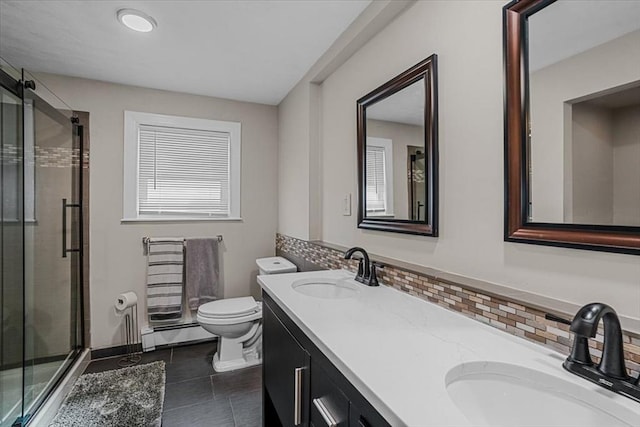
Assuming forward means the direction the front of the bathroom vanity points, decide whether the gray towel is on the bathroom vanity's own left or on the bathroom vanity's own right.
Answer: on the bathroom vanity's own right

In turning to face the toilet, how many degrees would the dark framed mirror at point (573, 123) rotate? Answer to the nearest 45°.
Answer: approximately 45° to its right

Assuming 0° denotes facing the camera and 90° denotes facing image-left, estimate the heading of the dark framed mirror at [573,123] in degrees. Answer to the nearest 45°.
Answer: approximately 45°

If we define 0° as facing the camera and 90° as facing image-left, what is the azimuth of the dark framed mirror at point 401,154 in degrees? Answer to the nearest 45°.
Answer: approximately 45°

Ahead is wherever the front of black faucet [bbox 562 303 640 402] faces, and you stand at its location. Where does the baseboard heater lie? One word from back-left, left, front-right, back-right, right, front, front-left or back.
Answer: front-right

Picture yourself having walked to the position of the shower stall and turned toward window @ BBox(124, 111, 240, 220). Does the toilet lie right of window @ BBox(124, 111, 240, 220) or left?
right

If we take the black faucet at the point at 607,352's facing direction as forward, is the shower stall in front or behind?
in front

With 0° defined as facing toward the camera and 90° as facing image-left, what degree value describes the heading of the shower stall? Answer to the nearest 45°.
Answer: approximately 270°
